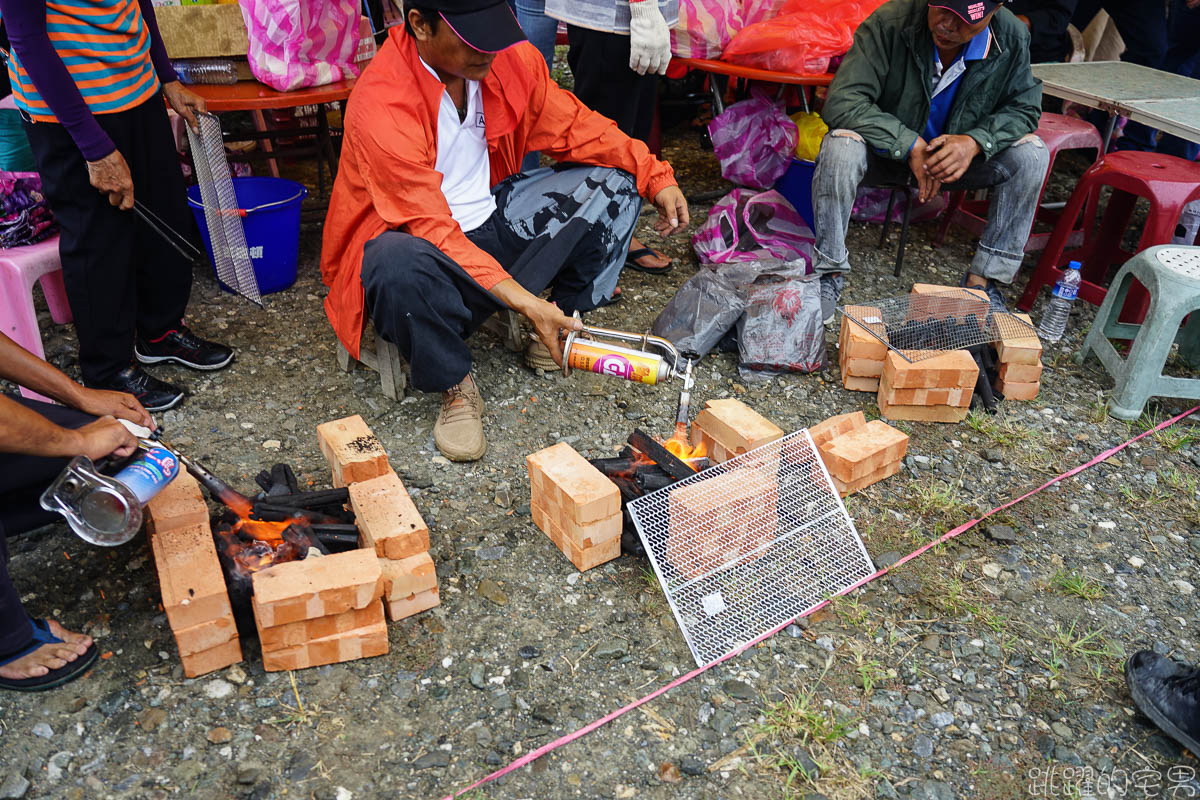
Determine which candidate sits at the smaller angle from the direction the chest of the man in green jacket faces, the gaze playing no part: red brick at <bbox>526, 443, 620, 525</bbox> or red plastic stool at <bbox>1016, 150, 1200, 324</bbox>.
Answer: the red brick

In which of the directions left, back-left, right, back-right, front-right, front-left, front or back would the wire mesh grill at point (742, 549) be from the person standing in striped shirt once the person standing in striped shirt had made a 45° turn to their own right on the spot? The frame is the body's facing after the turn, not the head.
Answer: front-left

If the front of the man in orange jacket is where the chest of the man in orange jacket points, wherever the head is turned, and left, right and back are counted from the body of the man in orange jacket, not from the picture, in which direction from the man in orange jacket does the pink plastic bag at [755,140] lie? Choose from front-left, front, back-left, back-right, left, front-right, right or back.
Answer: left

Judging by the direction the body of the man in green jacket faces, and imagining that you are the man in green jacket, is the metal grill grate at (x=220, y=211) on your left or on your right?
on your right

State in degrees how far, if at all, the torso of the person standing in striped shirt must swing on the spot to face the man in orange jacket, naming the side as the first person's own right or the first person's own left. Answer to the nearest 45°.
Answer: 0° — they already face them

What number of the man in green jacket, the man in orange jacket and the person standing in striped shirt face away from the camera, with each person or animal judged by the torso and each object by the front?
0

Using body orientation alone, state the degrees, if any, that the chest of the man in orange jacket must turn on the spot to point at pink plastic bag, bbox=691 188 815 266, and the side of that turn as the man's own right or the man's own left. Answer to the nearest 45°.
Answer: approximately 90° to the man's own left

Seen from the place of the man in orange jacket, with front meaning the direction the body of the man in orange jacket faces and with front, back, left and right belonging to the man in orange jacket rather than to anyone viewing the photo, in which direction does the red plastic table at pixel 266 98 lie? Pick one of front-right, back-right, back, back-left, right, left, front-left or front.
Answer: back

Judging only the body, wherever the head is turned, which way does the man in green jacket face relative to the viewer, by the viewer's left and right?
facing the viewer

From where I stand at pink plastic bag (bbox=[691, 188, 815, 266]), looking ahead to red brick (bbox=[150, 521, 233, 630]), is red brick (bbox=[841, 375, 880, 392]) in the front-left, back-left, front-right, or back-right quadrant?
front-left

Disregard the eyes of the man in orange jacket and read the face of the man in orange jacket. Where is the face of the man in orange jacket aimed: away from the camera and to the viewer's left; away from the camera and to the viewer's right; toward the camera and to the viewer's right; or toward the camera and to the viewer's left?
toward the camera and to the viewer's right

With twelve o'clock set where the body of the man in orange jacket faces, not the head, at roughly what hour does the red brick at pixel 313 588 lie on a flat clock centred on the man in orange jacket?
The red brick is roughly at 2 o'clock from the man in orange jacket.

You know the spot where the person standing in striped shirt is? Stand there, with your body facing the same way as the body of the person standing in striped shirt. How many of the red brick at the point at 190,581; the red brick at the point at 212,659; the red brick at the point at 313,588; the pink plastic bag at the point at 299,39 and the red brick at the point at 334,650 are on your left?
1

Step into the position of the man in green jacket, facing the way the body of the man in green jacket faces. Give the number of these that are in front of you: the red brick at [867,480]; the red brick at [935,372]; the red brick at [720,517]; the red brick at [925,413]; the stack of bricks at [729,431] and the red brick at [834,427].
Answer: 6

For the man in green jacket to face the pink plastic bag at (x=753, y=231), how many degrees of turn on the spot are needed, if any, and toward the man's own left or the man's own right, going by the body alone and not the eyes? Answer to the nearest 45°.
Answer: approximately 90° to the man's own right

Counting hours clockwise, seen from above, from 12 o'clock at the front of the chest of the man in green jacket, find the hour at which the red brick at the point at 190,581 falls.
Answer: The red brick is roughly at 1 o'clock from the man in green jacket.
